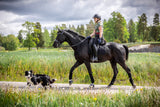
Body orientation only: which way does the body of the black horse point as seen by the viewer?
to the viewer's left

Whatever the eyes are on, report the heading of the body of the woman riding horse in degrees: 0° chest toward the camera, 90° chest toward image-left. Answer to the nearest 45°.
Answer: approximately 90°

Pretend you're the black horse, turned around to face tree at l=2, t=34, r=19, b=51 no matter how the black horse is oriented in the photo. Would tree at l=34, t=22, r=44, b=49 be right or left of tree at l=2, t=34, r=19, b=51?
right

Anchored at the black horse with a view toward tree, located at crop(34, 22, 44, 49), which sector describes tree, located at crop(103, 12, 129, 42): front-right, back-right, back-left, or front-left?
front-right

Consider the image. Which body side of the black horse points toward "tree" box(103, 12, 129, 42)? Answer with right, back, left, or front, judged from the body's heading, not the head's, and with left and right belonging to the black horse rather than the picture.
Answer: right

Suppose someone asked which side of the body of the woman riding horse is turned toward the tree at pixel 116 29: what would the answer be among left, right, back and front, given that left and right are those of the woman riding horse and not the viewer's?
right
